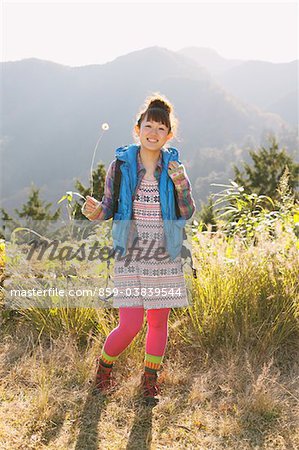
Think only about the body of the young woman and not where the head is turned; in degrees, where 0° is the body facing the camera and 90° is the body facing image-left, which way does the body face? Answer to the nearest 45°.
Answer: approximately 0°

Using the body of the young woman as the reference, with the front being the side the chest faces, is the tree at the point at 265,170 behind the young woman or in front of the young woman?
behind
